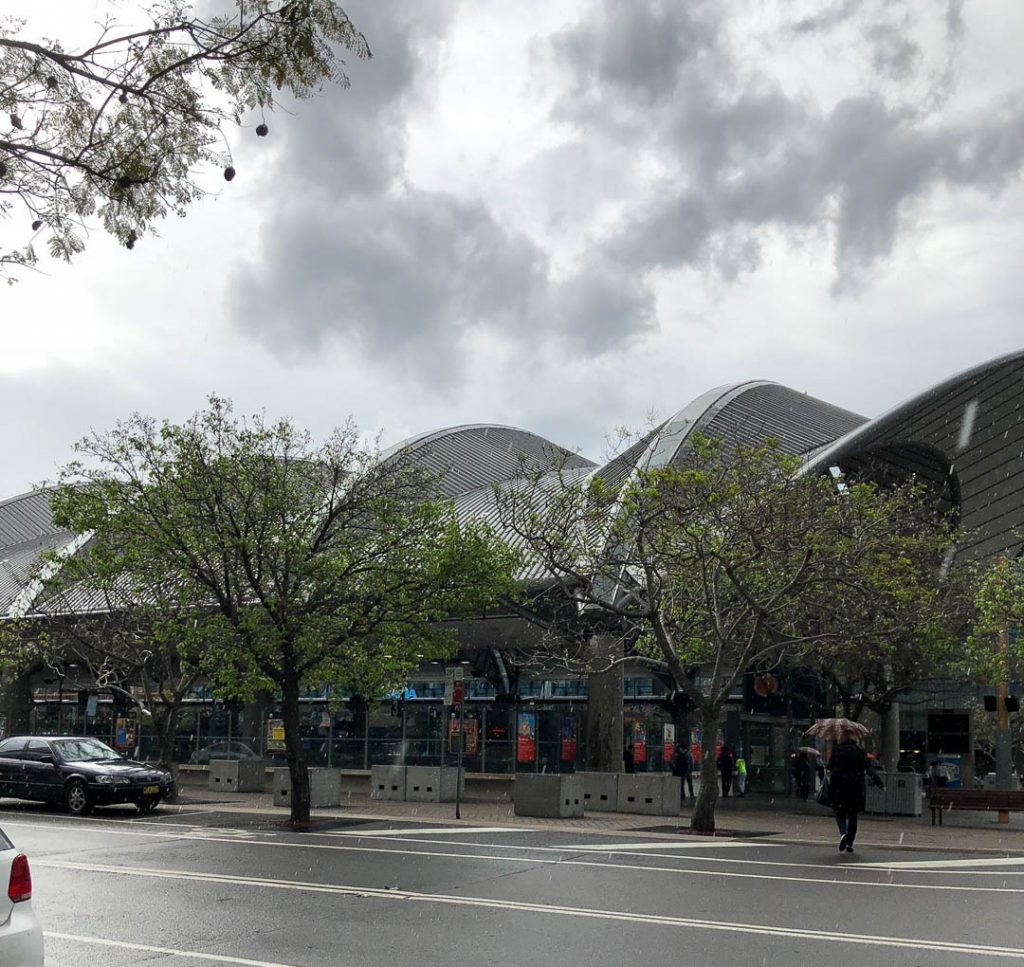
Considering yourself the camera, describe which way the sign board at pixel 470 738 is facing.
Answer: facing the viewer

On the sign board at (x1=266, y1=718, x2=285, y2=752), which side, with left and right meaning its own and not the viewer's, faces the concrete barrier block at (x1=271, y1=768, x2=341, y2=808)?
front

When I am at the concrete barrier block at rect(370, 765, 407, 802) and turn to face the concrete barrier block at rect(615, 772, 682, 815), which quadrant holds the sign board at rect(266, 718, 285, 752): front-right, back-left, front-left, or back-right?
back-left

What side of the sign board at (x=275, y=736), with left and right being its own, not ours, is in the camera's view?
front

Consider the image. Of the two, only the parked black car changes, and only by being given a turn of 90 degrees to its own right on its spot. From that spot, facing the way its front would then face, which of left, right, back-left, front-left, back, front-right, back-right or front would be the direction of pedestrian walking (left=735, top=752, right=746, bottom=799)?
back-left

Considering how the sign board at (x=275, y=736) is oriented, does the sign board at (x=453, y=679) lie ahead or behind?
ahead

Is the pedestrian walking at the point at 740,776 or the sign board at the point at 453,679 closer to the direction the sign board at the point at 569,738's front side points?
the sign board

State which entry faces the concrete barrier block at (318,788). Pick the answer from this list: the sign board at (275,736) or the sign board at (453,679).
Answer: the sign board at (275,736)

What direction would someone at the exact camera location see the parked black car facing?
facing the viewer and to the right of the viewer

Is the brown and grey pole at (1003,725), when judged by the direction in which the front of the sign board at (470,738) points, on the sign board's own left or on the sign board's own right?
on the sign board's own left
